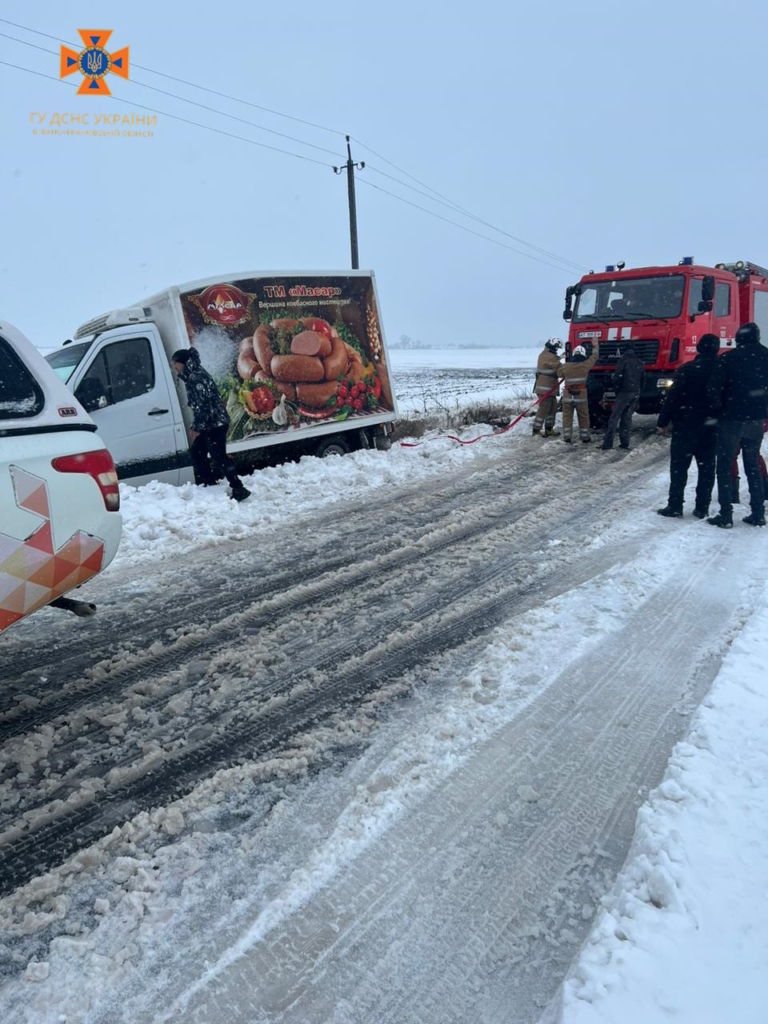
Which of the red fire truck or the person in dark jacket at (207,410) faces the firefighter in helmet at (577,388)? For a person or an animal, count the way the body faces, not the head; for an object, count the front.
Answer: the red fire truck

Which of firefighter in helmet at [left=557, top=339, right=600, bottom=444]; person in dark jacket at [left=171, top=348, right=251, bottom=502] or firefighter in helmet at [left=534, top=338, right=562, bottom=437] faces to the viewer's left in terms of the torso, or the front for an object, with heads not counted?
the person in dark jacket

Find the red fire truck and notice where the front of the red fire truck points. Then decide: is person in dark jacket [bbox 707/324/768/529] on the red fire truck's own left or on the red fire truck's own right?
on the red fire truck's own left

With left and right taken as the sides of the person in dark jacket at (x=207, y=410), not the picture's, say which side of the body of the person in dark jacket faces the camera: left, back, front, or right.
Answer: left

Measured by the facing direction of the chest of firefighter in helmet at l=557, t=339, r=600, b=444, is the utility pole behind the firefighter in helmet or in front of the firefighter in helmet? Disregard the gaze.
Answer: in front

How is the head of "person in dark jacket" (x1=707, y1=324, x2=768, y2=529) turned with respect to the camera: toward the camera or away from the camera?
away from the camera

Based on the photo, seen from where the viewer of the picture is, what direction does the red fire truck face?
facing the viewer and to the left of the viewer

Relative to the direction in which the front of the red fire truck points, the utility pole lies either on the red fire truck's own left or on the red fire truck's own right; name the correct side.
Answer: on the red fire truck's own right

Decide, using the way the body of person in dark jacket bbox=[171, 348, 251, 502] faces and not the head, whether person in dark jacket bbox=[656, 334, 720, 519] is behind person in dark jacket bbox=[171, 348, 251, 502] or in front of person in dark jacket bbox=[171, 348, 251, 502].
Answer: behind

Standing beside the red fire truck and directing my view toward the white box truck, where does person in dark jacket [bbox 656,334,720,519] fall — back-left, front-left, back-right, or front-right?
front-left
